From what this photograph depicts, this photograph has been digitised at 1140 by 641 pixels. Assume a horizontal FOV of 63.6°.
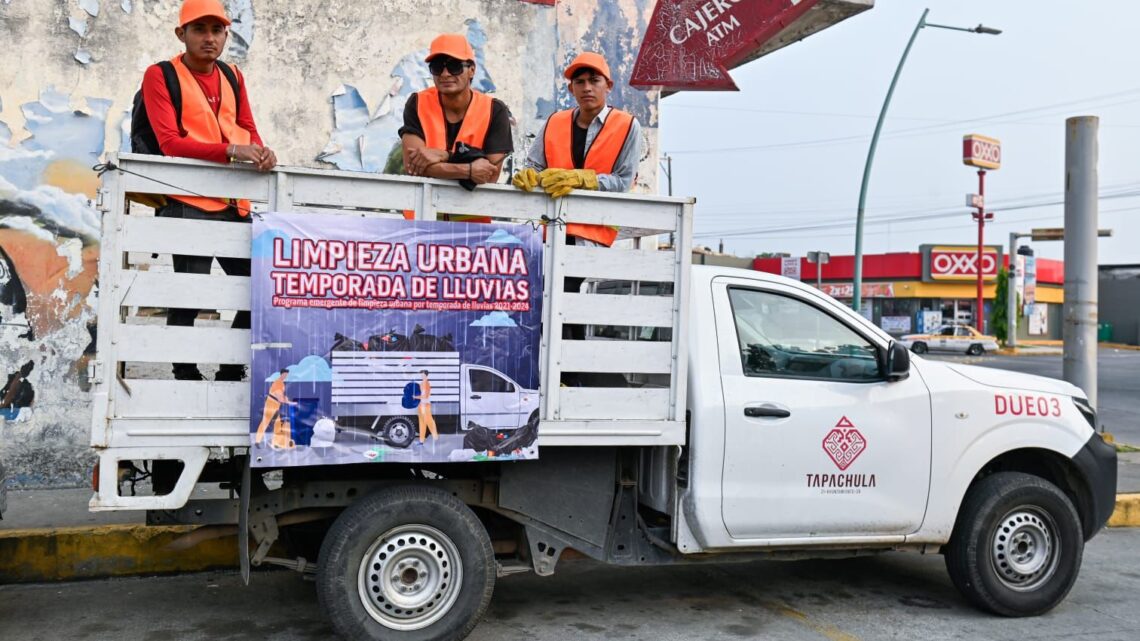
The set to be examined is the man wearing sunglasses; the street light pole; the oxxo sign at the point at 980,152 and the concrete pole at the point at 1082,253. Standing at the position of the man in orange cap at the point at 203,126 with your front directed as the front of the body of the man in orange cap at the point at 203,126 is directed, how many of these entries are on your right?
0

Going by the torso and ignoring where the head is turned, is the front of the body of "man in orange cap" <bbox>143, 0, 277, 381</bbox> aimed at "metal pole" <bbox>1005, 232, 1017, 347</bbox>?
no

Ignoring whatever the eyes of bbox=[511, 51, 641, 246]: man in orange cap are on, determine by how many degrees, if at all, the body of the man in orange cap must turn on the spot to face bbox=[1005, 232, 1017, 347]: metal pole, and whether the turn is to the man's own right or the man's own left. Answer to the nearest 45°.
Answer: approximately 180°

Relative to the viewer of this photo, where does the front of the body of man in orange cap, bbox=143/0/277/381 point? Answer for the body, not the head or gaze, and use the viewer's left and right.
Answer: facing the viewer and to the right of the viewer

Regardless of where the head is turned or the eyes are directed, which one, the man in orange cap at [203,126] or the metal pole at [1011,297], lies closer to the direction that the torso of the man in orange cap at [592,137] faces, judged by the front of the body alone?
the man in orange cap

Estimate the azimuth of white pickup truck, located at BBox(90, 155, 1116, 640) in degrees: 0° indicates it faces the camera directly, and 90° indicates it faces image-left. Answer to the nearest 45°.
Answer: approximately 270°

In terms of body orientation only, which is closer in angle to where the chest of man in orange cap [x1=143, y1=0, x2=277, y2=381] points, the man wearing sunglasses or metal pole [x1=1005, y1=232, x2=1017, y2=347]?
the man wearing sunglasses

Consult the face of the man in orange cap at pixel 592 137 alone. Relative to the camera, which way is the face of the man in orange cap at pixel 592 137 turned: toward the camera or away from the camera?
toward the camera

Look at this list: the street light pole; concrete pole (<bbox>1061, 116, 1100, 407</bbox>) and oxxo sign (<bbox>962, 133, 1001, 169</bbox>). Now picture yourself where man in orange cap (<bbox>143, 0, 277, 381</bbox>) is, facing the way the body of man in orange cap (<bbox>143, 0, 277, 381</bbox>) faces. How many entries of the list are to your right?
0

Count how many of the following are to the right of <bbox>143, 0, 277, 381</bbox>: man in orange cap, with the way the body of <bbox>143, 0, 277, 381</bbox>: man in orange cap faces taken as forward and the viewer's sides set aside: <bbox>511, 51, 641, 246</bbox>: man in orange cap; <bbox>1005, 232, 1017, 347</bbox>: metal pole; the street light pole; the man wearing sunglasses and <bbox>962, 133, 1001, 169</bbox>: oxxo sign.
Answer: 0

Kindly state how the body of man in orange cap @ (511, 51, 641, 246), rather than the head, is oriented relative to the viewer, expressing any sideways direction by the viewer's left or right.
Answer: facing the viewer and to the left of the viewer

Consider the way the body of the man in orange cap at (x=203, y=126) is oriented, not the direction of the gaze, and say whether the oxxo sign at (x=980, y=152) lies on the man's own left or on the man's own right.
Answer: on the man's own left

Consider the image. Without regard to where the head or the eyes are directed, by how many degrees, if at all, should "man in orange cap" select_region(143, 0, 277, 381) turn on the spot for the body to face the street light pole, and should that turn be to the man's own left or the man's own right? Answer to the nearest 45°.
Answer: approximately 90° to the man's own left

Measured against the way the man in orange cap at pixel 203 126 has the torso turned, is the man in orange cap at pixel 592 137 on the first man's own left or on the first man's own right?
on the first man's own left
